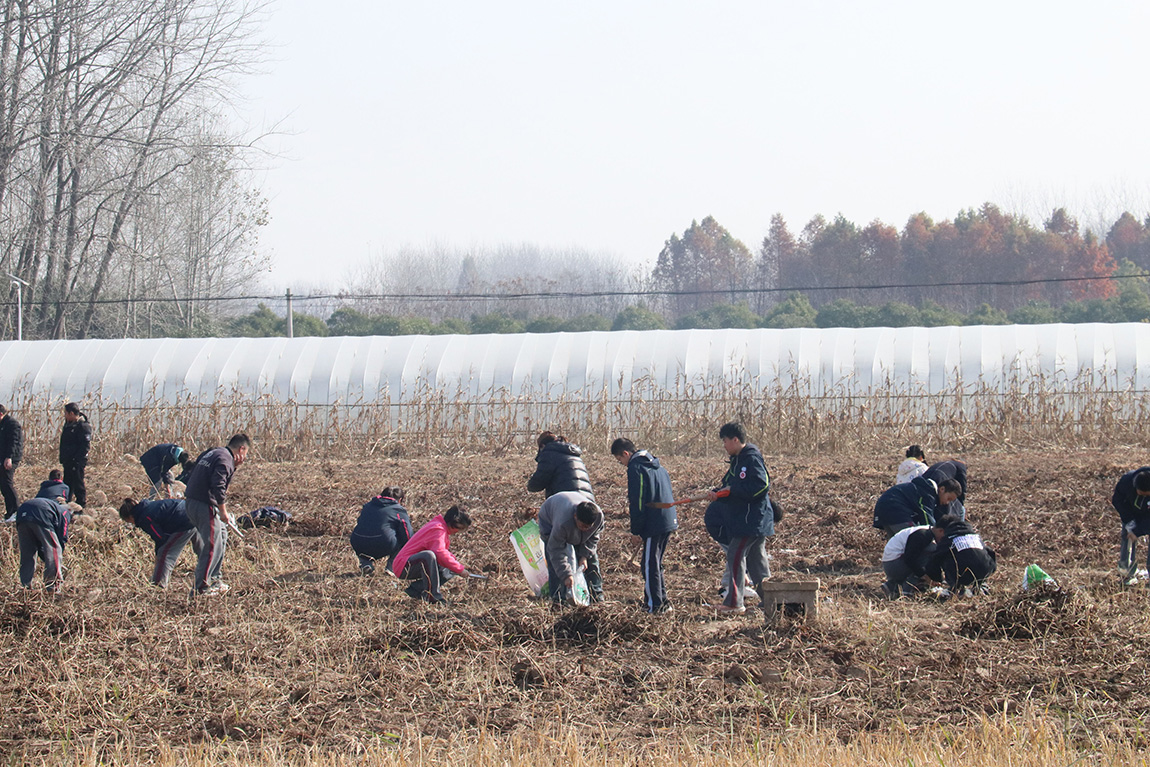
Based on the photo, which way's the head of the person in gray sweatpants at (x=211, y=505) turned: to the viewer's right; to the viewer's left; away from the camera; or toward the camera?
to the viewer's right

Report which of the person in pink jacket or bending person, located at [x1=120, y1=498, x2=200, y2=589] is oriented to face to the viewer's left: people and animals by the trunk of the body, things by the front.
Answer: the bending person

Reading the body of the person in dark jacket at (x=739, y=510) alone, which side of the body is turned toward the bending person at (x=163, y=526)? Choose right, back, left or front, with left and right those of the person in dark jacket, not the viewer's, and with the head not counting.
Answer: front

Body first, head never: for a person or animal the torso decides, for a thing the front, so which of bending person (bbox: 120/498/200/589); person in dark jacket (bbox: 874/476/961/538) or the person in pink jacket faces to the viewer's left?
the bending person

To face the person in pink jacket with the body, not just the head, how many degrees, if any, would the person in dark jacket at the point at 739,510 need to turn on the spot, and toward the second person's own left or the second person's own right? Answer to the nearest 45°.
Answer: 0° — they already face them

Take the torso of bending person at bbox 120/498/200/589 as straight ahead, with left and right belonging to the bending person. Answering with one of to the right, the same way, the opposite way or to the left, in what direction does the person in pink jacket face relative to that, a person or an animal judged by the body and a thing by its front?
the opposite way

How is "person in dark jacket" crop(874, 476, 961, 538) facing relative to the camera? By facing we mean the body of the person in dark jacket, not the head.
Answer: to the viewer's right

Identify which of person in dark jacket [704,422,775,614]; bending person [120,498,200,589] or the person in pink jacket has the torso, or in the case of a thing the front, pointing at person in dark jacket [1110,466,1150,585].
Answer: the person in pink jacket

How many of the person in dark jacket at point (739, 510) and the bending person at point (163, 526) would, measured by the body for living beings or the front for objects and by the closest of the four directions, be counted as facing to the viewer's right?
0

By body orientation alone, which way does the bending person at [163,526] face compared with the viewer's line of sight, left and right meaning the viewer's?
facing to the left of the viewer

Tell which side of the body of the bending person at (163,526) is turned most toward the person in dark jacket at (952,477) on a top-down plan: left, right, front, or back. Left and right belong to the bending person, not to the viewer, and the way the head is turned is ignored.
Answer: back

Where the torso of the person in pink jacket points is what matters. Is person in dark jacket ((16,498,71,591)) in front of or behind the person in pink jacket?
behind

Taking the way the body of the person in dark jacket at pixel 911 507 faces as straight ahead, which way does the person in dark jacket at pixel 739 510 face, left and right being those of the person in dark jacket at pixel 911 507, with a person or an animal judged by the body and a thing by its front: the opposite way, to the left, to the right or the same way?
the opposite way

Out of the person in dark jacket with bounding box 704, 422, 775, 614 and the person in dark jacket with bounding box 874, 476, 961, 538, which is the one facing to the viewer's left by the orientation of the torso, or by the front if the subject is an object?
the person in dark jacket with bounding box 704, 422, 775, 614

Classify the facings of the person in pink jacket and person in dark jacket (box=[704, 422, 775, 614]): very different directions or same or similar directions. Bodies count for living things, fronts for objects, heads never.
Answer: very different directions

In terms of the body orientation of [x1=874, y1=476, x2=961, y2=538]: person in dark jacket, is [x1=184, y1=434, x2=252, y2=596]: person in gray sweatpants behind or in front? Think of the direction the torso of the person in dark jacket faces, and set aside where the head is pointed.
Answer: behind

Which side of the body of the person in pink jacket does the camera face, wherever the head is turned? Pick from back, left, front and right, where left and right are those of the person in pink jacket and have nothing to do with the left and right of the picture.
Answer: right
